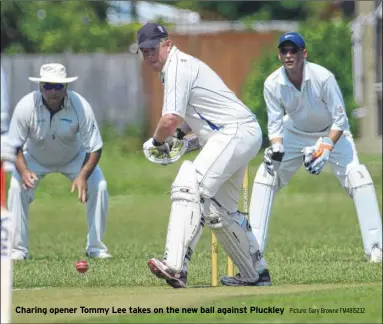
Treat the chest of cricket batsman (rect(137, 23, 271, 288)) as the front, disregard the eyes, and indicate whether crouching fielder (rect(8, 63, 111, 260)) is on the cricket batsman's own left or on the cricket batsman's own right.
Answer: on the cricket batsman's own right

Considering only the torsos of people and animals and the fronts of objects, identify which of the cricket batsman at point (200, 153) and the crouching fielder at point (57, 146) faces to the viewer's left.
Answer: the cricket batsman

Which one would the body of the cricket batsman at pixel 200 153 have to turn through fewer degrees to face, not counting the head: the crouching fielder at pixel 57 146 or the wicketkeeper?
the crouching fielder

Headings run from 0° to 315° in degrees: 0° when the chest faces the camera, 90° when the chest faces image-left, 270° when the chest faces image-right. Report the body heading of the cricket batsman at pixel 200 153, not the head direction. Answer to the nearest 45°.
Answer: approximately 90°

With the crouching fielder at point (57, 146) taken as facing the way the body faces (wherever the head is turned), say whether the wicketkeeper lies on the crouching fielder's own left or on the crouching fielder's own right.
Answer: on the crouching fielder's own left

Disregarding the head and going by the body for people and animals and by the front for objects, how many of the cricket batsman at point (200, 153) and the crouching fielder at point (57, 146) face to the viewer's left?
1

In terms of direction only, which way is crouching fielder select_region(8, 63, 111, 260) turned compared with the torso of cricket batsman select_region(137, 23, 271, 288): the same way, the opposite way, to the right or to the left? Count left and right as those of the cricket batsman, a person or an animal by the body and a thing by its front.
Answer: to the left

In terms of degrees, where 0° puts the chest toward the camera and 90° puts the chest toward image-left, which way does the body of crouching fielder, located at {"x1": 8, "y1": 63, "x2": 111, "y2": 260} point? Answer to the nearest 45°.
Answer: approximately 0°

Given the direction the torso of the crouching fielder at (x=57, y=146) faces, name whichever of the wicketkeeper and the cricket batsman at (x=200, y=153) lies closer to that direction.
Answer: the cricket batsman

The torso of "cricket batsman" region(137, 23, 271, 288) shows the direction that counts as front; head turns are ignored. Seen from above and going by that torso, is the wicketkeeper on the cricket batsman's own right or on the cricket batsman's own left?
on the cricket batsman's own right
